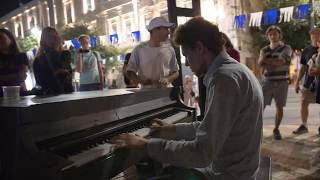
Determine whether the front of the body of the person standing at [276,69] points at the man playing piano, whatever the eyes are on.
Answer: yes

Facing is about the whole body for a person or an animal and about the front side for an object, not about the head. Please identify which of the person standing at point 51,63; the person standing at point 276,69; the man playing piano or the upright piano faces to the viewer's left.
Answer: the man playing piano

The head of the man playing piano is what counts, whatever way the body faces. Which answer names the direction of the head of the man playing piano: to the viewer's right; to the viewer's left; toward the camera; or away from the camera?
to the viewer's left

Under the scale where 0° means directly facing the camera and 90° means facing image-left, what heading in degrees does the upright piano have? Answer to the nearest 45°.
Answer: approximately 315°

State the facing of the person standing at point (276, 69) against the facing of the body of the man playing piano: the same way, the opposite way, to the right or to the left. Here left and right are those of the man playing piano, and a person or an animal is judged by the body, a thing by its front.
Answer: to the left

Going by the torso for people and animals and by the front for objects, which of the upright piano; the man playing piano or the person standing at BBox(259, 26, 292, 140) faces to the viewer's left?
the man playing piano

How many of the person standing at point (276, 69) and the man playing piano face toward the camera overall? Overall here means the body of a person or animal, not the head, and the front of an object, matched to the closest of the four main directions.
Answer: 1

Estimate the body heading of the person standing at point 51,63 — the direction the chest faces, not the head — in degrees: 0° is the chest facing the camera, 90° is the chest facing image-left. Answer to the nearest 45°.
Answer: approximately 315°

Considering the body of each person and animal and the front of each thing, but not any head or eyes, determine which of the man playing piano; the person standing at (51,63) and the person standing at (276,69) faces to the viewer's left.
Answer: the man playing piano

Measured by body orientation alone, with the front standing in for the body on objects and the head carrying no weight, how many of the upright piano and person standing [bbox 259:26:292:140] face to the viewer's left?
0

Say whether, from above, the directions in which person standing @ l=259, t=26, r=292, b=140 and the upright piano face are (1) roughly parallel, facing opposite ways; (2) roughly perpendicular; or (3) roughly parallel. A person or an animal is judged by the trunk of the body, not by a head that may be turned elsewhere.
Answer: roughly perpendicular

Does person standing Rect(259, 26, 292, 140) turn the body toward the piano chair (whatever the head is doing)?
yes

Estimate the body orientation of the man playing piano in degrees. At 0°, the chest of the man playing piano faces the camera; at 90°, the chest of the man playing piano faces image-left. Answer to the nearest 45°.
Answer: approximately 90°
